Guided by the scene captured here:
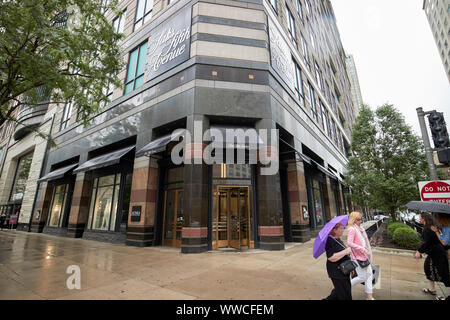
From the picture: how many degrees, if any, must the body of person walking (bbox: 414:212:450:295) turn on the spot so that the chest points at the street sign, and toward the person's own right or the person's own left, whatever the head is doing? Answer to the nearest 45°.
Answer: approximately 90° to the person's own right

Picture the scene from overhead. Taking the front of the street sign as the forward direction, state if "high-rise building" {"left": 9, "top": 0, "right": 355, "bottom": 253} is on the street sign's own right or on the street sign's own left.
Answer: on the street sign's own right

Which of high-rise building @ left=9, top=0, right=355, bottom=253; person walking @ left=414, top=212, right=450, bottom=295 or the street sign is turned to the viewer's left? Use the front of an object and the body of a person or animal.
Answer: the person walking

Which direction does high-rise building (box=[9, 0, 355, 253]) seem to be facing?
toward the camera

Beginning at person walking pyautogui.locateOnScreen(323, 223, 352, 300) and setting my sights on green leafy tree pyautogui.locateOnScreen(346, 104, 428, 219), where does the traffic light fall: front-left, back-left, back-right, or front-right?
front-right

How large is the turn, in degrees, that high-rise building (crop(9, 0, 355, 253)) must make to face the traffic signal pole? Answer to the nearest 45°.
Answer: approximately 45° to its left

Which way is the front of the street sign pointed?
toward the camera

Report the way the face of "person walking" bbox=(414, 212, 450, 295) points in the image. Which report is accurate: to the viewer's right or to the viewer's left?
to the viewer's left

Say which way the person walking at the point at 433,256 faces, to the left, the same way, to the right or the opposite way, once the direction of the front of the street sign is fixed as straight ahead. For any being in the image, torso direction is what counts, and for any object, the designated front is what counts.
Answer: to the right

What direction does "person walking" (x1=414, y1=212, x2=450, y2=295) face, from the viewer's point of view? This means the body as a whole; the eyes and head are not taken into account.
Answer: to the viewer's left
